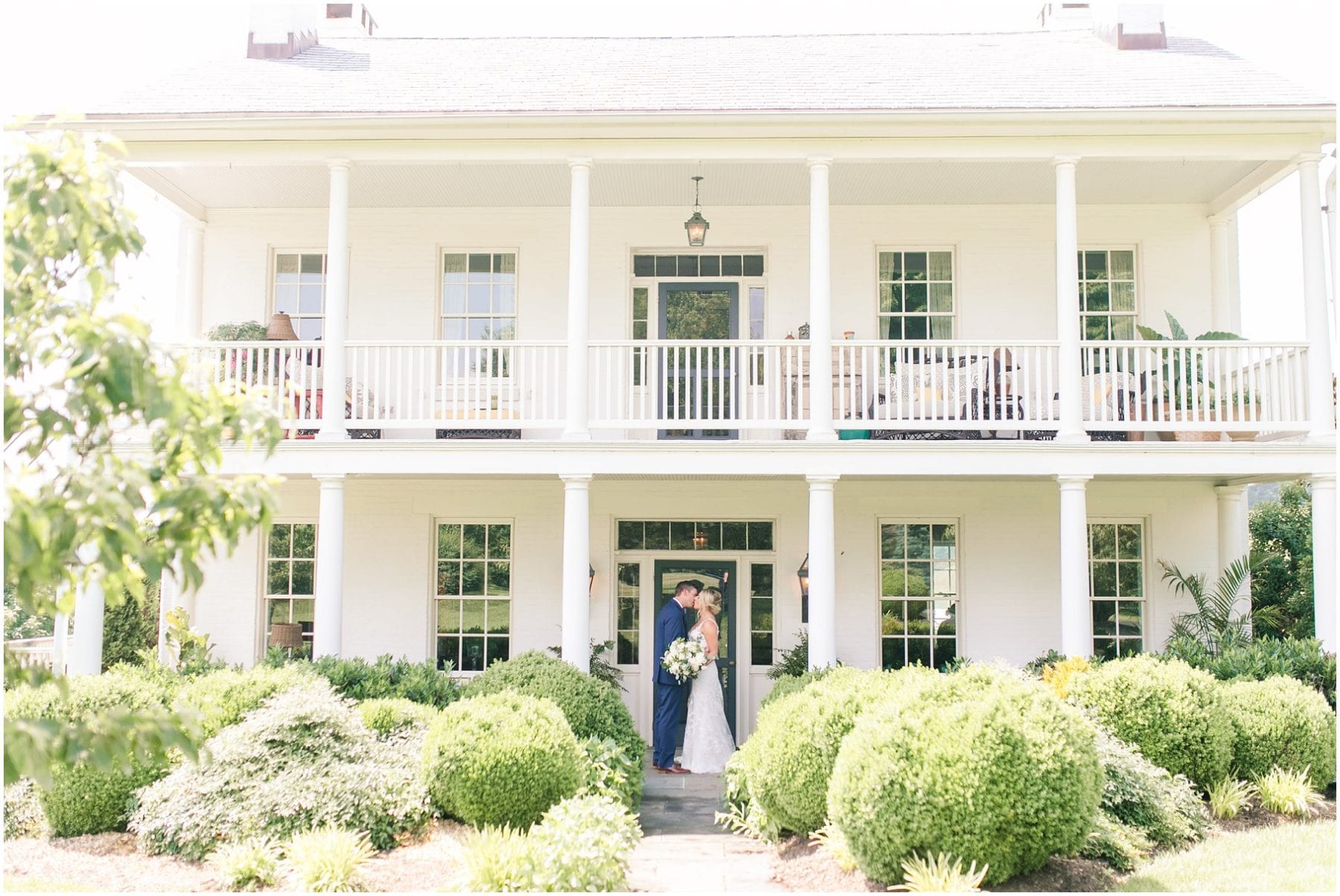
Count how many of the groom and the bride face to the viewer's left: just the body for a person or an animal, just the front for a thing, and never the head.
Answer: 1

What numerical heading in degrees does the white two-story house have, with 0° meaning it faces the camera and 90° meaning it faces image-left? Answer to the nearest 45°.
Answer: approximately 0°

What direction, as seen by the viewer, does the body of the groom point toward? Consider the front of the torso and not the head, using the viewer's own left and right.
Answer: facing to the right of the viewer

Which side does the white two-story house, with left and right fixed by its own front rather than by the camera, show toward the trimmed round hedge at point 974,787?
front

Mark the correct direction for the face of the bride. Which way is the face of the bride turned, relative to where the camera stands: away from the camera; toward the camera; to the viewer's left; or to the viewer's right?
to the viewer's left

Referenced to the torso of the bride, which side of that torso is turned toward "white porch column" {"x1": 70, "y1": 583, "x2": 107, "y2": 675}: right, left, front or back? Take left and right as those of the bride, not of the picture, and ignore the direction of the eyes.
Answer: front

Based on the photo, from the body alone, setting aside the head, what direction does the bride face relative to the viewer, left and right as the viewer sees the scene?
facing to the left of the viewer

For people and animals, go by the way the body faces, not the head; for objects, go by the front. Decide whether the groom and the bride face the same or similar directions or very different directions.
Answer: very different directions

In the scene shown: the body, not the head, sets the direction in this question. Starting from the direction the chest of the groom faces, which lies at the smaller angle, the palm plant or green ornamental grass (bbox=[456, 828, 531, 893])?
the palm plant

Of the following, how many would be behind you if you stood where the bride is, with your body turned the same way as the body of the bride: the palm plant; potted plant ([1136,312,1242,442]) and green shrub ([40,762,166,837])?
2

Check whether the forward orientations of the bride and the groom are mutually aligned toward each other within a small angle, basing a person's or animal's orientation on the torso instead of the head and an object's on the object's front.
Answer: yes

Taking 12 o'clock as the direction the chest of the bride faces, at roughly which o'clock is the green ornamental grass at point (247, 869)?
The green ornamental grass is roughly at 10 o'clock from the bride.

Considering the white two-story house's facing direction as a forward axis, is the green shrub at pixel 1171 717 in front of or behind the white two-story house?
in front
